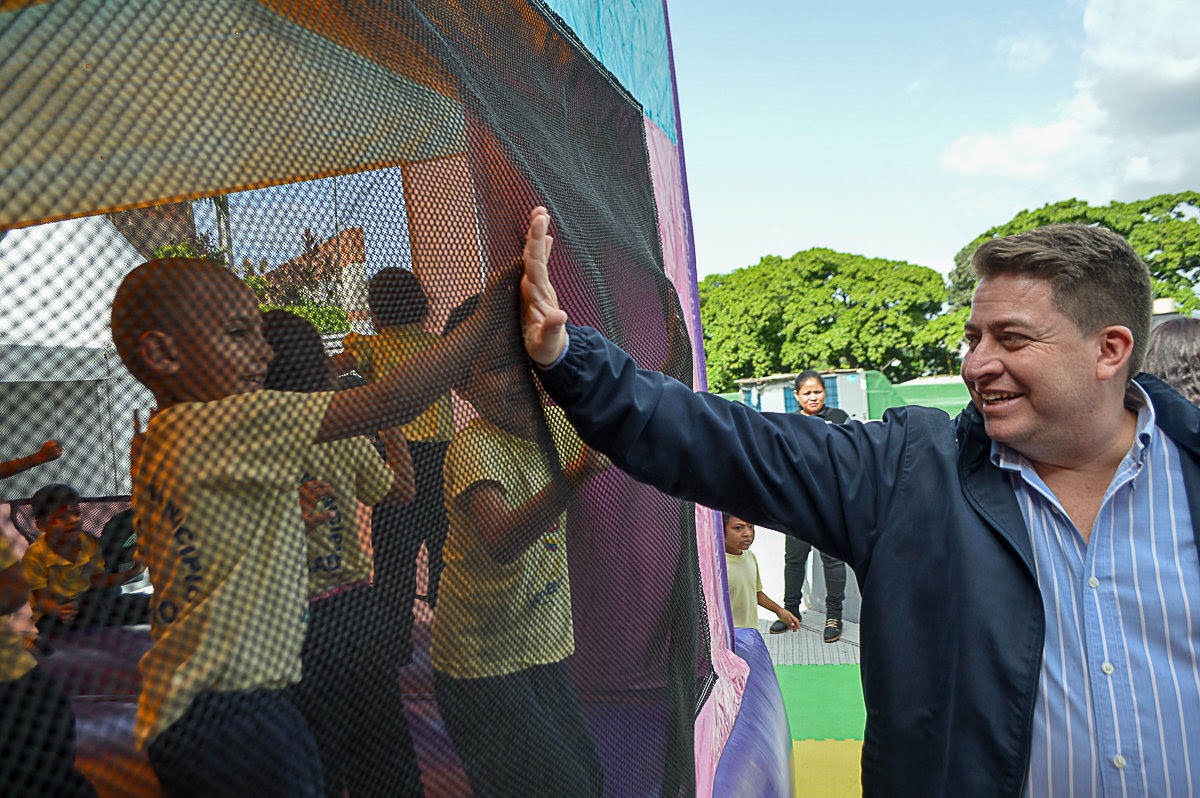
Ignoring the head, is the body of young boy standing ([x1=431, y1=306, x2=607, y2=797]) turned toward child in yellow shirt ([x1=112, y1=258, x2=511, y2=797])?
no

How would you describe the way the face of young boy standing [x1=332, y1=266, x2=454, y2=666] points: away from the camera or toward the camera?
away from the camera

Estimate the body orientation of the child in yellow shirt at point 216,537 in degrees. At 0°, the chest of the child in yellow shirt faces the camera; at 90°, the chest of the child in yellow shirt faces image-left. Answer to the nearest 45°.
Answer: approximately 225°

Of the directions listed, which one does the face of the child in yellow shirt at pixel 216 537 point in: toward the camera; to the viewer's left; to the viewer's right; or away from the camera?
to the viewer's right

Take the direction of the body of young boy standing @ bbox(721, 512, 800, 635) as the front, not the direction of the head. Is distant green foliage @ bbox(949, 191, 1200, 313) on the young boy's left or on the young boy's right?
on the young boy's left

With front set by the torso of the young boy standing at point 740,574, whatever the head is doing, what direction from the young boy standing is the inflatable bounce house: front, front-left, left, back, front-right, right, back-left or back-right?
front-right

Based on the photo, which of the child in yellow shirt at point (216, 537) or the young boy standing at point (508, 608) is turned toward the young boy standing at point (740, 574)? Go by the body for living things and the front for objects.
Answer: the child in yellow shirt

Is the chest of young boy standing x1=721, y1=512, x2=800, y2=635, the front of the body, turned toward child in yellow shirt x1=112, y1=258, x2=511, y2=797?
no

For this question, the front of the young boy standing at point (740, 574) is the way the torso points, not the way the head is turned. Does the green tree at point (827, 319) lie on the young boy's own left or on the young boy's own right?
on the young boy's own left
